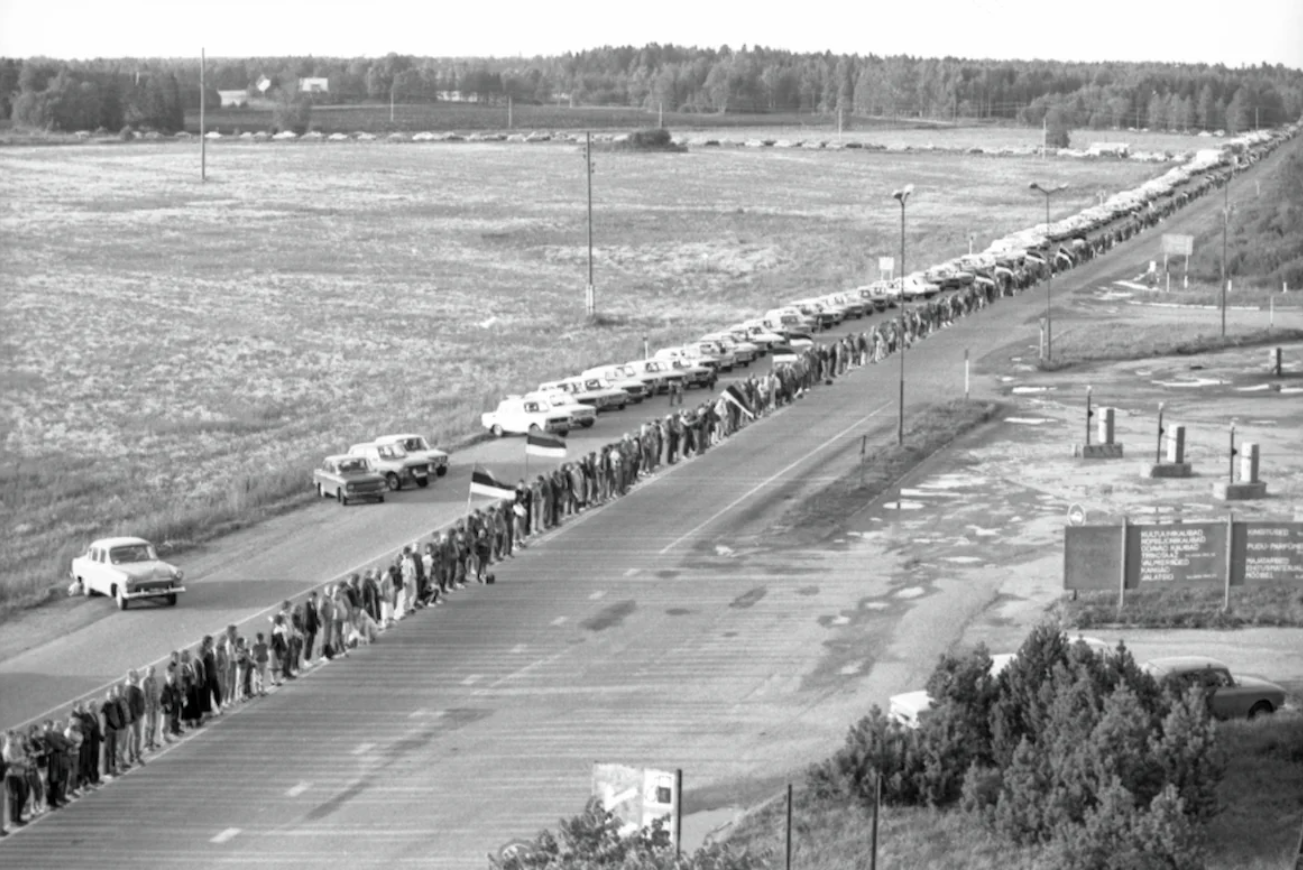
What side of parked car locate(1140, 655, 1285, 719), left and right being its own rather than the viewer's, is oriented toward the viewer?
right

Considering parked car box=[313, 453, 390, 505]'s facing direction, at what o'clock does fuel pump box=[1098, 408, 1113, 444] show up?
The fuel pump is roughly at 10 o'clock from the parked car.

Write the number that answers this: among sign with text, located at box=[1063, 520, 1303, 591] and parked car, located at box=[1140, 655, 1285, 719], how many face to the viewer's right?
1

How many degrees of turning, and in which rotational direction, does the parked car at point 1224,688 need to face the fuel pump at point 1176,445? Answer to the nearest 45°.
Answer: approximately 90° to its left

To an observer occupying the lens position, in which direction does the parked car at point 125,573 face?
facing the viewer and to the right of the viewer

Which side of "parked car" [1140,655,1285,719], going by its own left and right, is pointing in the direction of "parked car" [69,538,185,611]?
back

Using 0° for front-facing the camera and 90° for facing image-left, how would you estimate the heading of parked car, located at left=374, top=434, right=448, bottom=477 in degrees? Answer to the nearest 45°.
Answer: approximately 315°

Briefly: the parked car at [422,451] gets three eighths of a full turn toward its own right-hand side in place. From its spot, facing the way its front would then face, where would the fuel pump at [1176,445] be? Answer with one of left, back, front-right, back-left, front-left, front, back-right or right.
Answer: back

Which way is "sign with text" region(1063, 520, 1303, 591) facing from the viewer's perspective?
toward the camera
